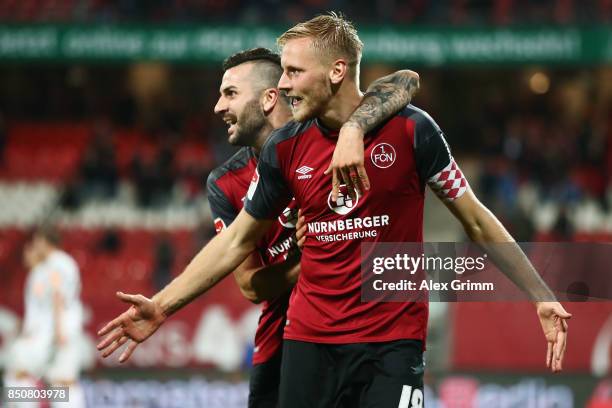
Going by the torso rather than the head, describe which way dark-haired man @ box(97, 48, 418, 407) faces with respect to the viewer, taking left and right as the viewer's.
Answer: facing the viewer and to the left of the viewer

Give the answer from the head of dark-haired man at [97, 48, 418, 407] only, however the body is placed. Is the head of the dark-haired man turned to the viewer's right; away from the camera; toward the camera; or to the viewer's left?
to the viewer's left

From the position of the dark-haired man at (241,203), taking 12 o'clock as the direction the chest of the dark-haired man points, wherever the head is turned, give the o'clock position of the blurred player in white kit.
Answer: The blurred player in white kit is roughly at 4 o'clock from the dark-haired man.
